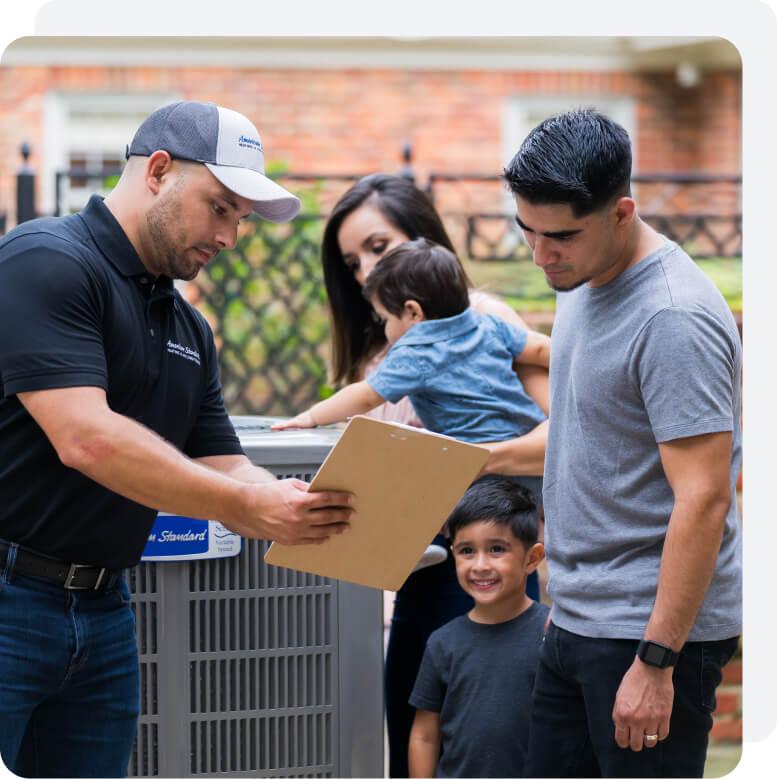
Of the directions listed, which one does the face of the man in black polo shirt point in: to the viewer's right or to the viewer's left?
to the viewer's right

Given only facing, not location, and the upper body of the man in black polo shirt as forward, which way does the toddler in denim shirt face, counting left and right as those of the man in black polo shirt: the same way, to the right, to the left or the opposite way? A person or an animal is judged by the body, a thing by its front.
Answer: the opposite way

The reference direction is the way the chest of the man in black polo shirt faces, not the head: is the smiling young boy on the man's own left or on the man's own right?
on the man's own left

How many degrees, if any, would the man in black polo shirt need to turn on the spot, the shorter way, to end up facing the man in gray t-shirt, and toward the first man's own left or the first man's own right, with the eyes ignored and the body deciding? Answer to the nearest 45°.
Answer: approximately 45° to the first man's own left

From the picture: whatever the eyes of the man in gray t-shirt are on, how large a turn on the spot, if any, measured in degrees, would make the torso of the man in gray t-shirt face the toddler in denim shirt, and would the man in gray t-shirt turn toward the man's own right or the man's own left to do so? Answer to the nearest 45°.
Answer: approximately 90° to the man's own right

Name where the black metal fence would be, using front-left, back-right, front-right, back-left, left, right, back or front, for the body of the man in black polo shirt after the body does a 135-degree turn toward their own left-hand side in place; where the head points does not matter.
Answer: front

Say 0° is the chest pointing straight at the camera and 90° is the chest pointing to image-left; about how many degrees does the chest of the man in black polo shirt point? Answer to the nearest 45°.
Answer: approximately 315°

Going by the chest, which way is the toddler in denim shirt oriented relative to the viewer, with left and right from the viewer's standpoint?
facing away from the viewer and to the left of the viewer
